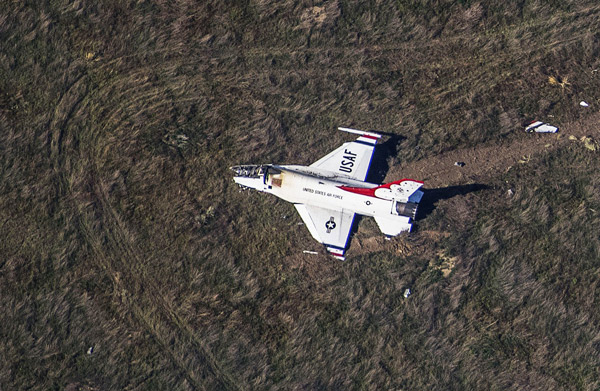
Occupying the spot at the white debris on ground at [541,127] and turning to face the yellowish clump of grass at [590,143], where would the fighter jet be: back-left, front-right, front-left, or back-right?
back-right

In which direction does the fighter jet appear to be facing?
to the viewer's left

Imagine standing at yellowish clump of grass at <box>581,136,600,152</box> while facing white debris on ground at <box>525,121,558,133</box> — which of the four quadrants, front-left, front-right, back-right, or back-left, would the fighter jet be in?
front-left

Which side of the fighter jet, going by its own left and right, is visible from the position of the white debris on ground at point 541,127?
back

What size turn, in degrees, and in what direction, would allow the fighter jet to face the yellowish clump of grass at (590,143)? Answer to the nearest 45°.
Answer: approximately 180°
